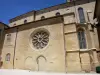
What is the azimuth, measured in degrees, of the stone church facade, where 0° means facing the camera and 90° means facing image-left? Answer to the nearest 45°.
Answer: approximately 0°
